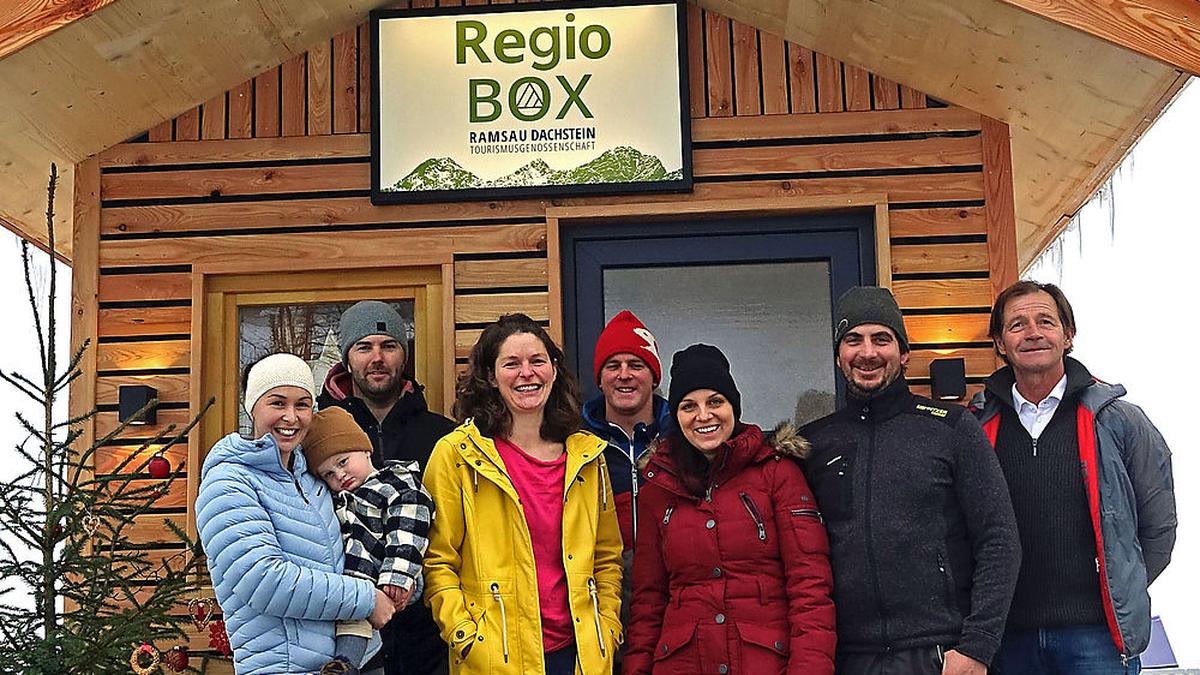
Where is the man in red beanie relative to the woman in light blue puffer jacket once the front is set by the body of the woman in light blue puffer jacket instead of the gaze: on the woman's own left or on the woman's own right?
on the woman's own left

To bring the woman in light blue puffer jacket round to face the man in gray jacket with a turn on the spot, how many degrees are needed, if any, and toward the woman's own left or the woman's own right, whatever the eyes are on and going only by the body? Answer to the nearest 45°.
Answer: approximately 45° to the woman's own left

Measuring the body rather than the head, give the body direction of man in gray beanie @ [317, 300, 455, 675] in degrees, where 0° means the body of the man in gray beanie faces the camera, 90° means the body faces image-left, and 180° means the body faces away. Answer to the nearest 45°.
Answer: approximately 0°

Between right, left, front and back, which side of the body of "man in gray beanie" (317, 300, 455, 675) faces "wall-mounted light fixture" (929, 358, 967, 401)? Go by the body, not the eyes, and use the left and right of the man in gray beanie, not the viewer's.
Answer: left

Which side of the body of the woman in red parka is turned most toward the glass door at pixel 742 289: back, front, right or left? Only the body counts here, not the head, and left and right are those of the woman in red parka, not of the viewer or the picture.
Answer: back

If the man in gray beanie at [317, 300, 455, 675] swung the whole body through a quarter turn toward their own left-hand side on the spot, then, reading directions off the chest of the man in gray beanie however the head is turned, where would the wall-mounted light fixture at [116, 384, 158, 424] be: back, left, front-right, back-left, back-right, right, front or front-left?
back-left

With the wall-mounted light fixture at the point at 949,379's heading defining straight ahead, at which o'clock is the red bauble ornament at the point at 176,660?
The red bauble ornament is roughly at 2 o'clock from the wall-mounted light fixture.

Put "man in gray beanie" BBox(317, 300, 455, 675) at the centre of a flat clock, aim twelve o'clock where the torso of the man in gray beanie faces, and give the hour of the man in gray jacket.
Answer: The man in gray jacket is roughly at 10 o'clock from the man in gray beanie.

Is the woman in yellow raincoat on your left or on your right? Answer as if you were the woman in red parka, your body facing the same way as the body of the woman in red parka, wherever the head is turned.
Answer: on your right

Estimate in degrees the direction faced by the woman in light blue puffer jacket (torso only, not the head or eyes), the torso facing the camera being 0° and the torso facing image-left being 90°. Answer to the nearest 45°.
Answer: approximately 315°
